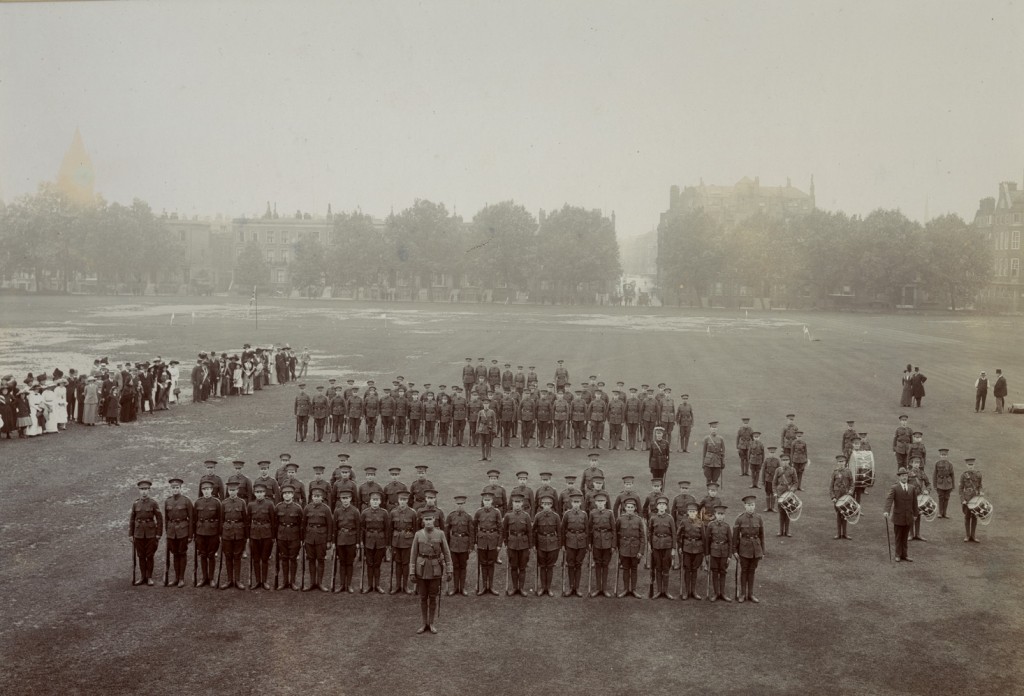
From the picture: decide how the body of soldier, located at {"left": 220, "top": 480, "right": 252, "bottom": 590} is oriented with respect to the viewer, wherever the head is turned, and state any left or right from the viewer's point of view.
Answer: facing the viewer

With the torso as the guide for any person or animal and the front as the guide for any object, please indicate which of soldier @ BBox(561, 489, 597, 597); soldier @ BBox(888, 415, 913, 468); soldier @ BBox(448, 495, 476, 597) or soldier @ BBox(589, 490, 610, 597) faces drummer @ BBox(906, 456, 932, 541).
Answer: soldier @ BBox(888, 415, 913, 468)

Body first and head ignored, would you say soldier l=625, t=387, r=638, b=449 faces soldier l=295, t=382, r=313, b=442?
no

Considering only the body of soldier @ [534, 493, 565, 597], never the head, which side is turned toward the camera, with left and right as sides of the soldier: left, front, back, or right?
front

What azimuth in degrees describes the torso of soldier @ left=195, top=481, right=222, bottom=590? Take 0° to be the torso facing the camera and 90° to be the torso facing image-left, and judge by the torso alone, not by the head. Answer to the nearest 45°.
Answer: approximately 0°

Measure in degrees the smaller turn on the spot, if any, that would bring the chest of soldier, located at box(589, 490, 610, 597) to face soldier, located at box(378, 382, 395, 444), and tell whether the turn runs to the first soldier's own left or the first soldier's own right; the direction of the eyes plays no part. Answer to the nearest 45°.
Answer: approximately 135° to the first soldier's own right

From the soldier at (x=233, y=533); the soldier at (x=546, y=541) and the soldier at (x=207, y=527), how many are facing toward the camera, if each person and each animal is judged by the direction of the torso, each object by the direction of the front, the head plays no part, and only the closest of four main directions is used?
3

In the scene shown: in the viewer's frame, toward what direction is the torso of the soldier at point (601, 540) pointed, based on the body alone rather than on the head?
toward the camera

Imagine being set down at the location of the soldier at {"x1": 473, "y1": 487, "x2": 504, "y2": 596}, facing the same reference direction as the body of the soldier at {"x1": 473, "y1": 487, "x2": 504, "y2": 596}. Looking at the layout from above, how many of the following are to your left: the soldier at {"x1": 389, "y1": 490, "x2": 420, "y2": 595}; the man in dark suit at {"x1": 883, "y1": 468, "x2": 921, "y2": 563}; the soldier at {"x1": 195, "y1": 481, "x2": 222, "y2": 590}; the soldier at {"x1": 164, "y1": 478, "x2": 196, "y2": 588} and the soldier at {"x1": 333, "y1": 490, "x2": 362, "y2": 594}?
1

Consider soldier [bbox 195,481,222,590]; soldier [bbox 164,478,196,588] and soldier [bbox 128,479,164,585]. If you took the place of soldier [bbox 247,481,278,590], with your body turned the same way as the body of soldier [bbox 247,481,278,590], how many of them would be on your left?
0

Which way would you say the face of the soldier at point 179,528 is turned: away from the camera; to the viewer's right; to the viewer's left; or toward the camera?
toward the camera

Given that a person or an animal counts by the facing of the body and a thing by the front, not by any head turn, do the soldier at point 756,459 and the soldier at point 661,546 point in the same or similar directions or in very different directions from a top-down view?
same or similar directions

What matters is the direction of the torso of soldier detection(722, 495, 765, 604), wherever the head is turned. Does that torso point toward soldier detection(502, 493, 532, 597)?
no

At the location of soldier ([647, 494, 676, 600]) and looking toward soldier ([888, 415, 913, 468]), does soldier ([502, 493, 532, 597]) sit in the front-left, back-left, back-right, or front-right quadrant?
back-left

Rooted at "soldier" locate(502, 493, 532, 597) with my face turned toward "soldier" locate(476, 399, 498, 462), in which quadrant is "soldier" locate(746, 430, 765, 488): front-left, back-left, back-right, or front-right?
front-right

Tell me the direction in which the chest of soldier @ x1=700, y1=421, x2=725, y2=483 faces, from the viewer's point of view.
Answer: toward the camera

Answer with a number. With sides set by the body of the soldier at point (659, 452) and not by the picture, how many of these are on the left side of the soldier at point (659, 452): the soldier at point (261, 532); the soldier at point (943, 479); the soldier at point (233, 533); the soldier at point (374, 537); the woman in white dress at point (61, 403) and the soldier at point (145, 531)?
1

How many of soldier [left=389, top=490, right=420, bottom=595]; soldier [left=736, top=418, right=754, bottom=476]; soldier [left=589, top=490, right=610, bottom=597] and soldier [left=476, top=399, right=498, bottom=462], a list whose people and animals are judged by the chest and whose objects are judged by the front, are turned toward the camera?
4

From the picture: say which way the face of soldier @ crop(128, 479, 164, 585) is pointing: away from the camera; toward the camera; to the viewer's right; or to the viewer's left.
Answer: toward the camera

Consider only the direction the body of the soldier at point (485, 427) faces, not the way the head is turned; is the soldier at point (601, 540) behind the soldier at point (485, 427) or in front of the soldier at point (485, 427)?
in front

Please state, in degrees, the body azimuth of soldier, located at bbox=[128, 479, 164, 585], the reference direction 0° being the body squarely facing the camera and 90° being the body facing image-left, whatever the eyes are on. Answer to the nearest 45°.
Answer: approximately 0°

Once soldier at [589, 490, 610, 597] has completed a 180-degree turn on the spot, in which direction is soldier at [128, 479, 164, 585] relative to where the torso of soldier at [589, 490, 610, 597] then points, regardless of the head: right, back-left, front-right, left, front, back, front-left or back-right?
left

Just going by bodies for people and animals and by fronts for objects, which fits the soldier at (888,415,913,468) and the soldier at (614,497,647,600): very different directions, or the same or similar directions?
same or similar directions
